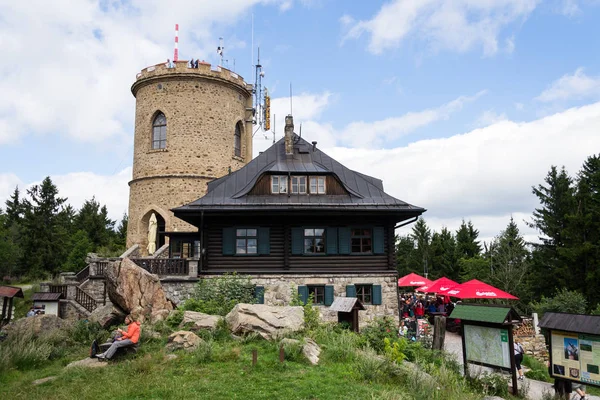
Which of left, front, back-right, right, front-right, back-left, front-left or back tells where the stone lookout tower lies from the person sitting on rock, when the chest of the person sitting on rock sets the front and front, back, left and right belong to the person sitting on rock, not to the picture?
right

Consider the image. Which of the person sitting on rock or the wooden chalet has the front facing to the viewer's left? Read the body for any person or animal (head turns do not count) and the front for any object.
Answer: the person sitting on rock

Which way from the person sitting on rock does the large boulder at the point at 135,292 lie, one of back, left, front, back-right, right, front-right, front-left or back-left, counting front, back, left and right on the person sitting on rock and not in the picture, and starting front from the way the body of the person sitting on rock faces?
right

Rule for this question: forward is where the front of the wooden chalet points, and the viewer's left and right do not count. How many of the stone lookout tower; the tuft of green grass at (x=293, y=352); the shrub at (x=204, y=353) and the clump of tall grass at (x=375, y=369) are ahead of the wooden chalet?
3

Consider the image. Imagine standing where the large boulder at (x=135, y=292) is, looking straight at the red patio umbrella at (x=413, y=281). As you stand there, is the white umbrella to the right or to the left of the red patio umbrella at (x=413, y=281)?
left

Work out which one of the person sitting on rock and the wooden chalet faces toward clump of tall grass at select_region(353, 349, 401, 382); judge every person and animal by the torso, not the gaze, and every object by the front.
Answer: the wooden chalet

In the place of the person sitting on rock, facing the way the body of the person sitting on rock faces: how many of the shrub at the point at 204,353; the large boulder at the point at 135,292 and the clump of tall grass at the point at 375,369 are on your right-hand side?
1

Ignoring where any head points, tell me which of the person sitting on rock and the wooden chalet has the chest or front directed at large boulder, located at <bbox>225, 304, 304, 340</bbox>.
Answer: the wooden chalet

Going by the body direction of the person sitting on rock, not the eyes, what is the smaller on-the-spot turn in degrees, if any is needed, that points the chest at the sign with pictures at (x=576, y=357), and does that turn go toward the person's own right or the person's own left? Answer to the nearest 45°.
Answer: approximately 135° to the person's own left

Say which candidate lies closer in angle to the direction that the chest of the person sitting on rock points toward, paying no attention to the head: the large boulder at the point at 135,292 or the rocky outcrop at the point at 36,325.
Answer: the rocky outcrop

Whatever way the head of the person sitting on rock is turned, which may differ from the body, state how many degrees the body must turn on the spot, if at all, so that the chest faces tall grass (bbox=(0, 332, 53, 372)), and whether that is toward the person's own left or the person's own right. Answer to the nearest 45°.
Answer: approximately 45° to the person's own right

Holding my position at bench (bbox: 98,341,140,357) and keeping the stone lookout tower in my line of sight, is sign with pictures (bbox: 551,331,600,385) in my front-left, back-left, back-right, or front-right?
back-right

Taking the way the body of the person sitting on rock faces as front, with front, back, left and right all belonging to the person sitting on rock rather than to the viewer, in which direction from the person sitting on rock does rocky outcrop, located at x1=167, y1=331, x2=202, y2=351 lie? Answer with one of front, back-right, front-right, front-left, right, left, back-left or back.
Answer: back

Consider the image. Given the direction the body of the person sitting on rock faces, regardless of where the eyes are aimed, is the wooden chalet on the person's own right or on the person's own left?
on the person's own right

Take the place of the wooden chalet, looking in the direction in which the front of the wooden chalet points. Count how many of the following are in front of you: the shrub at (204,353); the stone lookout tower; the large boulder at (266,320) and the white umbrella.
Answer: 2

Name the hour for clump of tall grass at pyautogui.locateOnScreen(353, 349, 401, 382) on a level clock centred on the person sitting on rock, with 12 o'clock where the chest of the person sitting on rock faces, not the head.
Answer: The clump of tall grass is roughly at 7 o'clock from the person sitting on rock.

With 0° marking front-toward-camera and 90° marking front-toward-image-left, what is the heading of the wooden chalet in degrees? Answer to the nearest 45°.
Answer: approximately 0°

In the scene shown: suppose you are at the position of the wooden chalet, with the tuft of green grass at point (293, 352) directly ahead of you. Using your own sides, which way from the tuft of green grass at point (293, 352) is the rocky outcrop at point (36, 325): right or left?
right

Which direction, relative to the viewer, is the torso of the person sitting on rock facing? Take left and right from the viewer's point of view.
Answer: facing to the left of the viewer
